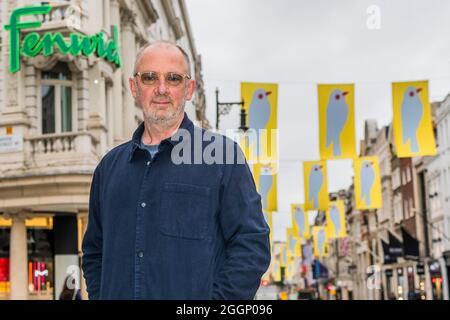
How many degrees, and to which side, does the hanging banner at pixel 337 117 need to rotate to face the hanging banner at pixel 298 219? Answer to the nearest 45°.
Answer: approximately 180°

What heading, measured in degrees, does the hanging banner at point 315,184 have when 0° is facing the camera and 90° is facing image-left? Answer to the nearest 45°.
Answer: approximately 0°

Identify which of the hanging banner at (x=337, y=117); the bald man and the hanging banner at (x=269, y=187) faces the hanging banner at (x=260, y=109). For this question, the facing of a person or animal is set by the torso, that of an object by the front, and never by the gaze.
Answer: the hanging banner at (x=269, y=187)

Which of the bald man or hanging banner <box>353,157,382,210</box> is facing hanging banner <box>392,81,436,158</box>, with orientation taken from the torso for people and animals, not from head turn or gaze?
hanging banner <box>353,157,382,210</box>

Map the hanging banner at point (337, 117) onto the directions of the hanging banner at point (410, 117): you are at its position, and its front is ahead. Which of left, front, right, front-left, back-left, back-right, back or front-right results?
right

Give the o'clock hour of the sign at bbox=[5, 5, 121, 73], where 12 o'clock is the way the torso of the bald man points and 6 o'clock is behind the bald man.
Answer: The sign is roughly at 4 o'clock from the bald man.

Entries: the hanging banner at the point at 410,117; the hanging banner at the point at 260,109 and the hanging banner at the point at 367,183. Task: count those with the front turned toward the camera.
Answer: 3

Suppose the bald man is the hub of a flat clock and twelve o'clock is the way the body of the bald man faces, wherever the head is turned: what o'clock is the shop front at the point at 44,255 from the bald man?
The shop front is roughly at 4 o'clock from the bald man.

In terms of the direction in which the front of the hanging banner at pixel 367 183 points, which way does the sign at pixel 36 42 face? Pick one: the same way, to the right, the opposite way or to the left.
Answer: to the left

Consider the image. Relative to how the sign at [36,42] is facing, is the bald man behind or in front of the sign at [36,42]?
in front

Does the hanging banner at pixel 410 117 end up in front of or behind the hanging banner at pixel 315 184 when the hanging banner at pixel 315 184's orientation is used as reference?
in front

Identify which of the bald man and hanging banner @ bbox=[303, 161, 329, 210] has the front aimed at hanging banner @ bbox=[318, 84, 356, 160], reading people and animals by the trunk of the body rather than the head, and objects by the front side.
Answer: hanging banner @ bbox=[303, 161, 329, 210]
